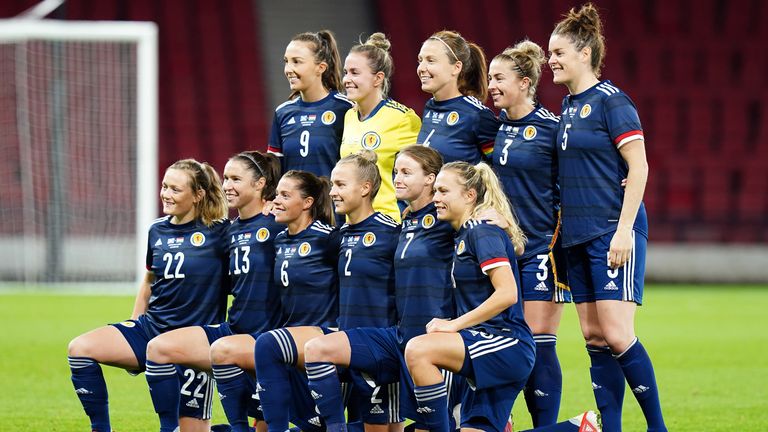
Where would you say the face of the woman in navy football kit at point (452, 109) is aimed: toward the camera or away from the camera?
toward the camera

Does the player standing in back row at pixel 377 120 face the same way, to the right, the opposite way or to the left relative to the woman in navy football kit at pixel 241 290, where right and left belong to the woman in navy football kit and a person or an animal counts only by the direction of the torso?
the same way

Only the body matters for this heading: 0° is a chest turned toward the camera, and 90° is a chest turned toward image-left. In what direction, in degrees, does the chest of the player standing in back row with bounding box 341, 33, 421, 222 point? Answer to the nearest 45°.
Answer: approximately 45°

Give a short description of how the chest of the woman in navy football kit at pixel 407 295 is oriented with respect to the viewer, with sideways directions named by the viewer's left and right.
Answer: facing the viewer and to the left of the viewer

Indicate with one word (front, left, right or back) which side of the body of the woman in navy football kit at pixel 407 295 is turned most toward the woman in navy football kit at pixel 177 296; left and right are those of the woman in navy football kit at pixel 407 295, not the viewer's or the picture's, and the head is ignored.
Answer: right

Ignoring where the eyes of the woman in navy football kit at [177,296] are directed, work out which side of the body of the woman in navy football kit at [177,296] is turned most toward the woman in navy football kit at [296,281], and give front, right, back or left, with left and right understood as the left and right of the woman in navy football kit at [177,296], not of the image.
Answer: left

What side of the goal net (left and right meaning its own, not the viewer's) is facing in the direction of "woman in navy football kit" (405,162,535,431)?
front

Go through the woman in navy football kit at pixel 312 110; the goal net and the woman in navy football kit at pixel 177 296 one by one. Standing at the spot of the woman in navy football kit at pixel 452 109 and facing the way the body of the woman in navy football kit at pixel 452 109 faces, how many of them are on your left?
0

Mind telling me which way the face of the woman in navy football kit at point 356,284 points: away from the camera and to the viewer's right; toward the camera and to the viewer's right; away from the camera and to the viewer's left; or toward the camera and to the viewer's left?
toward the camera and to the viewer's left

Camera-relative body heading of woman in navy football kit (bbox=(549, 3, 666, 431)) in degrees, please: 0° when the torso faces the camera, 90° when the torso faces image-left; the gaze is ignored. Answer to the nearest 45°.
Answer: approximately 45°

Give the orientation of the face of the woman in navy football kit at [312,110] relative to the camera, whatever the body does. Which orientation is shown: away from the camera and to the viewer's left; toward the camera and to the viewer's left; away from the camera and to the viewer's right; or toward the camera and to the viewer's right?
toward the camera and to the viewer's left

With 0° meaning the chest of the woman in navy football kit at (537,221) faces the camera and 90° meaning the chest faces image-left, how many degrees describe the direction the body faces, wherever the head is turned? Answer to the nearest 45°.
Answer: approximately 45°

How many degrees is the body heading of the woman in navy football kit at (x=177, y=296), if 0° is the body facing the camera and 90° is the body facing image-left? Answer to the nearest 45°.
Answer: approximately 45°

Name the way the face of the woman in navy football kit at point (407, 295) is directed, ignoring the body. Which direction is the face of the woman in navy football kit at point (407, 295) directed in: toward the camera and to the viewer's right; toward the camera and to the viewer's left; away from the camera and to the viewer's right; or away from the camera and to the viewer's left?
toward the camera and to the viewer's left

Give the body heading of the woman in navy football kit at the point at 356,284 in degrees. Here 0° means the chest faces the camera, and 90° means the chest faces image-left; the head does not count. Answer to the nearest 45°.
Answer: approximately 45°

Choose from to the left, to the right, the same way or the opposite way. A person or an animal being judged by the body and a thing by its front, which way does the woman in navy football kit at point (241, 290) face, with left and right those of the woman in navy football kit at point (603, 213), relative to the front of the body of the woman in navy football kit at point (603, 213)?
the same way

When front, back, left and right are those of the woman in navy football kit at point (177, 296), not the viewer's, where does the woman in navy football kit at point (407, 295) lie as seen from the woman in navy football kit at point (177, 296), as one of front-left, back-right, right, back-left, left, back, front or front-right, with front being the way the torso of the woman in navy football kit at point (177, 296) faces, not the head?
left
